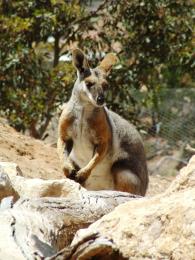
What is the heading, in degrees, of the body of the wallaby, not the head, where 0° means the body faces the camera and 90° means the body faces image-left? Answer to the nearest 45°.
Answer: approximately 45°

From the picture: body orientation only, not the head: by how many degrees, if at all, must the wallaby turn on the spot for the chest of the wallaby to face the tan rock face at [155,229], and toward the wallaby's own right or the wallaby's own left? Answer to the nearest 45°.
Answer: approximately 45° to the wallaby's own left
